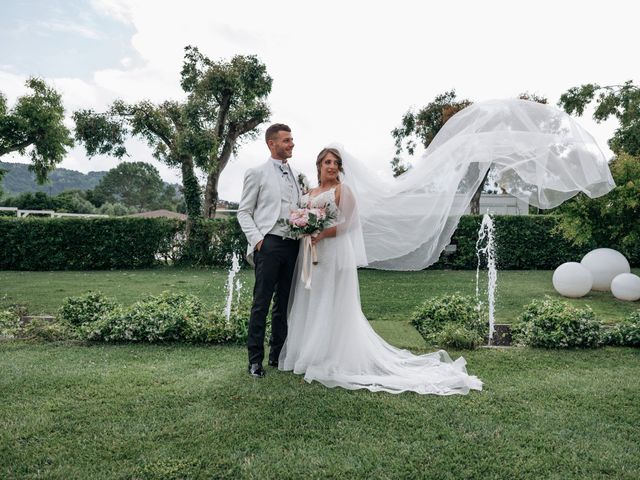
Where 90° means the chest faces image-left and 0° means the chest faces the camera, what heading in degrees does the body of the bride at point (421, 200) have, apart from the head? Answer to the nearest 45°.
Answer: approximately 45°

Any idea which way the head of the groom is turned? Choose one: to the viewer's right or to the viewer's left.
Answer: to the viewer's right

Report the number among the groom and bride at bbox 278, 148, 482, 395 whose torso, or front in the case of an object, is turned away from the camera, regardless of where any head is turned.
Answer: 0

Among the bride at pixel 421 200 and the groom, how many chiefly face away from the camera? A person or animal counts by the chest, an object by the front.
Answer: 0

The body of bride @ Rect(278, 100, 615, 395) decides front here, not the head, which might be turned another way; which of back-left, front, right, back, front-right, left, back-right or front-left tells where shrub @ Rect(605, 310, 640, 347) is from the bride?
back

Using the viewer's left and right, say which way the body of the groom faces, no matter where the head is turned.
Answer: facing the viewer and to the right of the viewer
